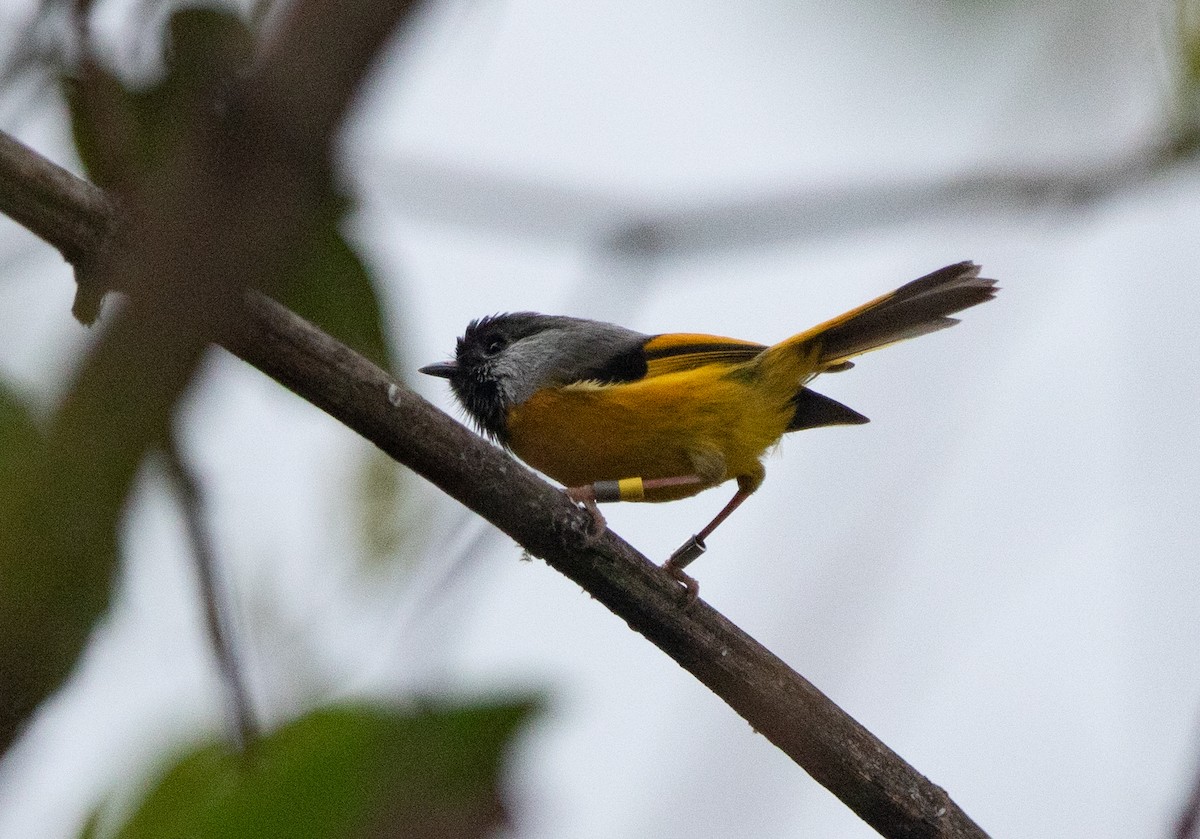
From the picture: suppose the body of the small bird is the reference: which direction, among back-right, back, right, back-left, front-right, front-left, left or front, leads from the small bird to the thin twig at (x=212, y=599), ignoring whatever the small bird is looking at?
front

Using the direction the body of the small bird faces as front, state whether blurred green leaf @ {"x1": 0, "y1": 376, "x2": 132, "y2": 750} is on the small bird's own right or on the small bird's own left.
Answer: on the small bird's own left

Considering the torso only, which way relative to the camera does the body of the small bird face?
to the viewer's left

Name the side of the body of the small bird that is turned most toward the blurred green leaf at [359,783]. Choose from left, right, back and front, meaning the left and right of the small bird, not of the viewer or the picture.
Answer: left

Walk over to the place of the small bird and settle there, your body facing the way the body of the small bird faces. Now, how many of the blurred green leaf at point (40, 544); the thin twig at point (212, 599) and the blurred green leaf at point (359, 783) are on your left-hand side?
3
